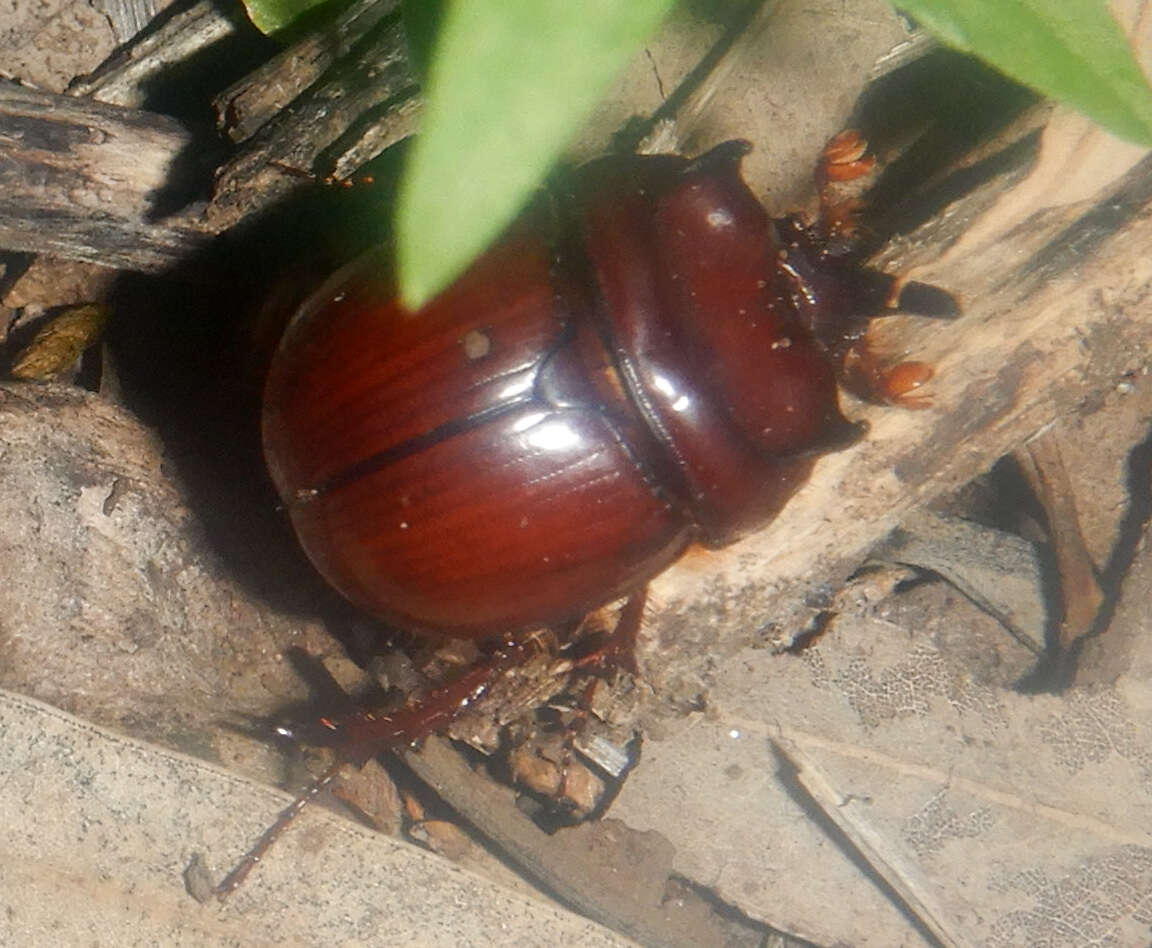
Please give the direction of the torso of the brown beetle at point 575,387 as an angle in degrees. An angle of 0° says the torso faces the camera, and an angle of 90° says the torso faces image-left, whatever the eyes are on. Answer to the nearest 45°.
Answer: approximately 225°
